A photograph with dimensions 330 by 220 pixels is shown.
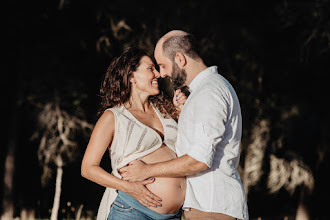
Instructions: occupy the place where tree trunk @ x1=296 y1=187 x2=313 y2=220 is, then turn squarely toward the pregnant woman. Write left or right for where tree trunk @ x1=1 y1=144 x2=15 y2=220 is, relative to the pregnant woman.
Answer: right

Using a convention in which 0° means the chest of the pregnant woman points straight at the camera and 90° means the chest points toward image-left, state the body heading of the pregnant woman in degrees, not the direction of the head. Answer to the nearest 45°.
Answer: approximately 315°

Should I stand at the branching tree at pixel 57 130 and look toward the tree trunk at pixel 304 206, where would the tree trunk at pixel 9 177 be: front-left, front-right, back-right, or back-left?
back-left

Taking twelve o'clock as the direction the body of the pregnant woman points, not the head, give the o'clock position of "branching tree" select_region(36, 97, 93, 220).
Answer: The branching tree is roughly at 7 o'clock from the pregnant woman.

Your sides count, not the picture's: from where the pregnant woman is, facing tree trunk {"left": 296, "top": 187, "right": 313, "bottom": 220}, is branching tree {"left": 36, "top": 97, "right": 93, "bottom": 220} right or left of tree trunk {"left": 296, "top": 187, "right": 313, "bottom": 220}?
left

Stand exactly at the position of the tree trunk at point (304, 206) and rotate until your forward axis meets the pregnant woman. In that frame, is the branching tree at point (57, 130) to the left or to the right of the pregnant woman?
right

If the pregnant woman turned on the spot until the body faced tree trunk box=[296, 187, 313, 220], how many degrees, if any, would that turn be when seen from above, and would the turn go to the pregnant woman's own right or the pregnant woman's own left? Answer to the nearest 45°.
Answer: approximately 90° to the pregnant woman's own left
